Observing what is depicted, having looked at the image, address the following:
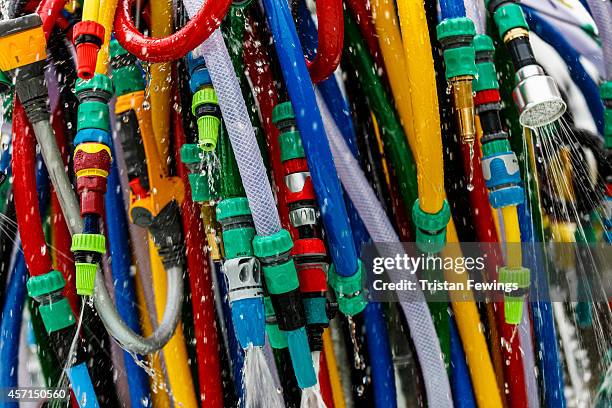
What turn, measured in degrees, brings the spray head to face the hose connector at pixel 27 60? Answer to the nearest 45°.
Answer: approximately 135° to its right

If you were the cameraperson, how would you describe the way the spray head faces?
facing the viewer and to the right of the viewer

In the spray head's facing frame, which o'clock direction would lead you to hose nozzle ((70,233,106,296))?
The hose nozzle is roughly at 4 o'clock from the spray head.

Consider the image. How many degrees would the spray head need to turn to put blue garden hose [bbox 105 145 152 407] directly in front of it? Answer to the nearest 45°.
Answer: approximately 135° to its right
